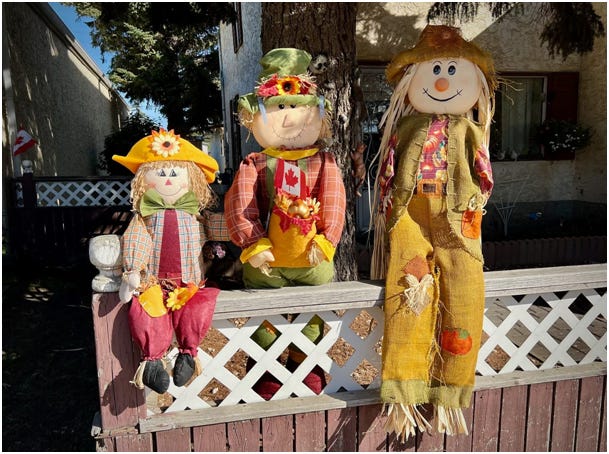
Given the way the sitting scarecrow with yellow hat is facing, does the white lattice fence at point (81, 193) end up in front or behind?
behind

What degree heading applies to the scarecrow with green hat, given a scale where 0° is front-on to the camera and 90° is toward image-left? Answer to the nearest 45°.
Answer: approximately 0°

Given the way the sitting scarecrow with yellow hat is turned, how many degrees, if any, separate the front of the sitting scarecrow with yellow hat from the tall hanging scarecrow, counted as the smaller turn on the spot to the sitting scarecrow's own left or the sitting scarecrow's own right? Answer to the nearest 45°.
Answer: approximately 90° to the sitting scarecrow's own left

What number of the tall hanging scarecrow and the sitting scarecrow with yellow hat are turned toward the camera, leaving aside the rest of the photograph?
2

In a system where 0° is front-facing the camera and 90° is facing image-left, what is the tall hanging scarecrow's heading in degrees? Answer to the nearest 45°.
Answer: approximately 0°

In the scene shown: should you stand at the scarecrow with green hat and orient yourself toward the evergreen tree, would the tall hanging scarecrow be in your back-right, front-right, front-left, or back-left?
back-right

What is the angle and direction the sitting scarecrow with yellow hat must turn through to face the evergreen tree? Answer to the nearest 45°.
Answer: approximately 180°

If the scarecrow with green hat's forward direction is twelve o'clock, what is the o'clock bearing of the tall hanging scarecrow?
The tall hanging scarecrow is roughly at 9 o'clock from the scarecrow with green hat.
